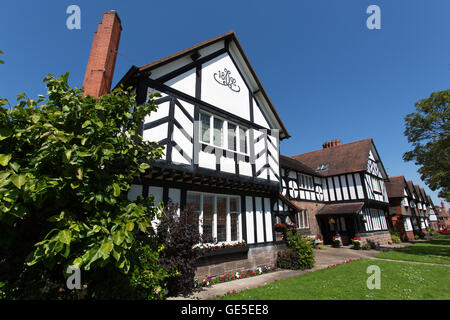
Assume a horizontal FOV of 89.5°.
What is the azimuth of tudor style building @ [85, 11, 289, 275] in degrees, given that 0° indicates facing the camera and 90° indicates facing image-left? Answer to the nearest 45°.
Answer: approximately 315°

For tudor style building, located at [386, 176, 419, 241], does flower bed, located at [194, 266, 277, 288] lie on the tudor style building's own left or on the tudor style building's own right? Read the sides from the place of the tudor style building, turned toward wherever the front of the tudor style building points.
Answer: on the tudor style building's own right

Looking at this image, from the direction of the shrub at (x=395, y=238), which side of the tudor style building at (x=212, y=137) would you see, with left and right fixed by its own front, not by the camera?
left

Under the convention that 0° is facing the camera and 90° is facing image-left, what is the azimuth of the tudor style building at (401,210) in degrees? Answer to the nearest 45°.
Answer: approximately 315°

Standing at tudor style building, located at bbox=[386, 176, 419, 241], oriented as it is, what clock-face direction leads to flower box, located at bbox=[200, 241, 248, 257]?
The flower box is roughly at 2 o'clock from the tudor style building.

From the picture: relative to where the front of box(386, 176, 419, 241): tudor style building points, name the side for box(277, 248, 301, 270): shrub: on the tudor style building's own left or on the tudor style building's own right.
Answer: on the tudor style building's own right

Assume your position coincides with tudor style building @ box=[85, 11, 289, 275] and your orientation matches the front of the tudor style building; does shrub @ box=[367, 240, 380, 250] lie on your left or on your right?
on your left

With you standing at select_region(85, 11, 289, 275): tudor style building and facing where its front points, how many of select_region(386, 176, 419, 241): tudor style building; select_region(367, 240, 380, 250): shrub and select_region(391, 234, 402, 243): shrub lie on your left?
3

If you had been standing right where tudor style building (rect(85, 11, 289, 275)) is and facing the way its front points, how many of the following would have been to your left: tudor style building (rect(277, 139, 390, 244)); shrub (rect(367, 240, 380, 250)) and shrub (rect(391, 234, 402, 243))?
3

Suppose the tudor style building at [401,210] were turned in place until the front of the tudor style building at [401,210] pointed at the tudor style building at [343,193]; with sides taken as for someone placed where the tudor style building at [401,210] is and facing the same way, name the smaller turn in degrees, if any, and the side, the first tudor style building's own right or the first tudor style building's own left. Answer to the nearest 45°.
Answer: approximately 45° to the first tudor style building's own right
